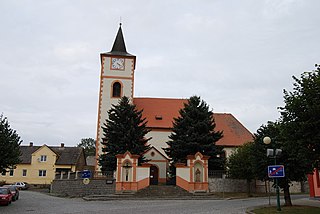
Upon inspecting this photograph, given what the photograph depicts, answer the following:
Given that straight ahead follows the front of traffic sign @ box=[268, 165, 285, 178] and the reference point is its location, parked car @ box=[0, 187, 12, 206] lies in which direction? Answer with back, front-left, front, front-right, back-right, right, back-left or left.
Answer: right

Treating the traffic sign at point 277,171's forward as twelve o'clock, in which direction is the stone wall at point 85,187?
The stone wall is roughly at 4 o'clock from the traffic sign.

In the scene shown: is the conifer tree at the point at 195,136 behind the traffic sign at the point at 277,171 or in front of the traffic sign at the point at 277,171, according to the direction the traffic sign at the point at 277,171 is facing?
behind

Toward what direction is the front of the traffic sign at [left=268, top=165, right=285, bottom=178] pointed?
toward the camera

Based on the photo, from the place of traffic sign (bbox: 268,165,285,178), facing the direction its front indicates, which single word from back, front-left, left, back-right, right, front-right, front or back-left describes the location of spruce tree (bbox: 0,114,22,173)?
right

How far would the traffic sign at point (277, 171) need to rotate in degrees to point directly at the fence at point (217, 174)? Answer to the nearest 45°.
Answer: approximately 180°
